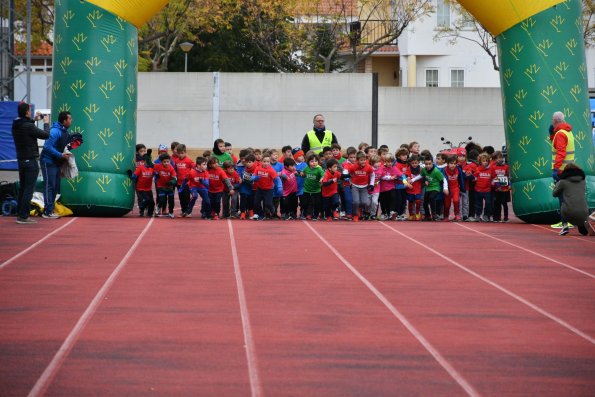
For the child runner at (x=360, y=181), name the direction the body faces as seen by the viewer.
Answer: toward the camera

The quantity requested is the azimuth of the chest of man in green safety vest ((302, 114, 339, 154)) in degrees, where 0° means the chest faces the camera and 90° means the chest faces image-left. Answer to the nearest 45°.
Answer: approximately 0°

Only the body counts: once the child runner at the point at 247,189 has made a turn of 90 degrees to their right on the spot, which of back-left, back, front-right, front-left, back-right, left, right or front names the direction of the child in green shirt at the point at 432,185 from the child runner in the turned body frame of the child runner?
back

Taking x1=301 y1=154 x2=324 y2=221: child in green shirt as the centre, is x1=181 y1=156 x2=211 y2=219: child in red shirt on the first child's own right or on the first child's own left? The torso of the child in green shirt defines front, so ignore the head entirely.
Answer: on the first child's own right

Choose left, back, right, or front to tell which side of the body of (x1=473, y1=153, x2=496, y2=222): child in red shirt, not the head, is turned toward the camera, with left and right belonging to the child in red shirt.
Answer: front

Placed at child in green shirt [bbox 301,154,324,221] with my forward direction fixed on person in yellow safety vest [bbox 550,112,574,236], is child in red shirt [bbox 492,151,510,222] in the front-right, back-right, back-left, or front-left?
front-left

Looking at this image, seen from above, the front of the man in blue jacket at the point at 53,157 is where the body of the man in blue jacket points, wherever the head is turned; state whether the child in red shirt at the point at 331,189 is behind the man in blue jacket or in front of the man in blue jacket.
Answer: in front

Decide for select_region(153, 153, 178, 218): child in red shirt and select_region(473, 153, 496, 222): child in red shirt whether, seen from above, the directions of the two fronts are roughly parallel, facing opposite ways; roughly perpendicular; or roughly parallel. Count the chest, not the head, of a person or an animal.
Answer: roughly parallel

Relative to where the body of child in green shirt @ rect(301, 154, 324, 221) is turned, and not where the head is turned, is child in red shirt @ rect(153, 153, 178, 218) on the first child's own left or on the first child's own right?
on the first child's own right

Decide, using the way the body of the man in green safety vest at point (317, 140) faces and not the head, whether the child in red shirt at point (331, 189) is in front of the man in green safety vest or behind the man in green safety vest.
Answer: in front

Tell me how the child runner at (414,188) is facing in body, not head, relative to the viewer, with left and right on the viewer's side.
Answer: facing the viewer

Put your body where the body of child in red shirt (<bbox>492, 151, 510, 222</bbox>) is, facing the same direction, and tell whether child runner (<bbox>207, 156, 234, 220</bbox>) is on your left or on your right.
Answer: on your right
